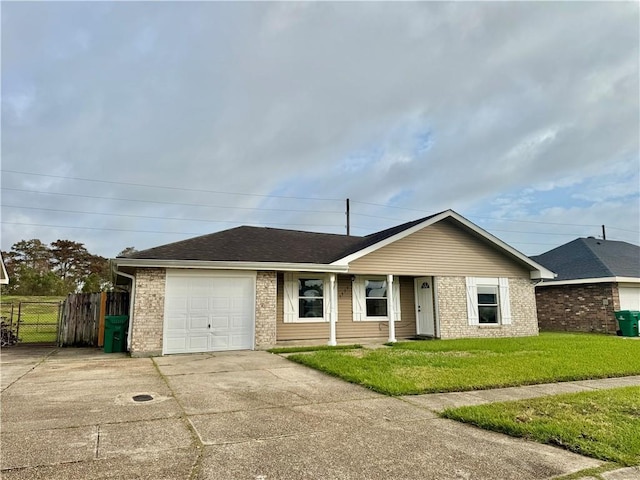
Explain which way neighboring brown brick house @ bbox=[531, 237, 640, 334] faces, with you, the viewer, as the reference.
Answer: facing the viewer and to the right of the viewer

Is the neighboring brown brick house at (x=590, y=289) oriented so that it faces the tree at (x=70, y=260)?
no

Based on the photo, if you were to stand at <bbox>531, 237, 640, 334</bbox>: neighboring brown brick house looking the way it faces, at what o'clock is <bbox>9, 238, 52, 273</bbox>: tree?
The tree is roughly at 4 o'clock from the neighboring brown brick house.

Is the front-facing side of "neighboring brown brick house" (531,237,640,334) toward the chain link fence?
no

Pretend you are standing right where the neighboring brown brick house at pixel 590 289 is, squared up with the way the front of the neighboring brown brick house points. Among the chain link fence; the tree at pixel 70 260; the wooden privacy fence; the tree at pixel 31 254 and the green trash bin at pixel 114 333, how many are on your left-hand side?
0

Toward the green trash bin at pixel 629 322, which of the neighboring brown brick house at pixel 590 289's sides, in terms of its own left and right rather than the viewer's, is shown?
front

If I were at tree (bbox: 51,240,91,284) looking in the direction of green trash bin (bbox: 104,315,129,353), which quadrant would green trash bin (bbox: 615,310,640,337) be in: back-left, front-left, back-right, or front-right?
front-left

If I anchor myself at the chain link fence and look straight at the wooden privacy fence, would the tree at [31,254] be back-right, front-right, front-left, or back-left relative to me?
back-left

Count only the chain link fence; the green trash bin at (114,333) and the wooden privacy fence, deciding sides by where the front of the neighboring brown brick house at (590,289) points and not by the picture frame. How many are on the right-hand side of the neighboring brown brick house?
3

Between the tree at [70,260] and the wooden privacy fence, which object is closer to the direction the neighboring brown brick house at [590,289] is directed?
the wooden privacy fence

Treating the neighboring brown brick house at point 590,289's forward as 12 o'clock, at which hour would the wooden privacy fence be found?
The wooden privacy fence is roughly at 3 o'clock from the neighboring brown brick house.

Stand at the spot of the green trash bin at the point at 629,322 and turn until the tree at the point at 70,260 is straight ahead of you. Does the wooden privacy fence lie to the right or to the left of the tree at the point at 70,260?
left

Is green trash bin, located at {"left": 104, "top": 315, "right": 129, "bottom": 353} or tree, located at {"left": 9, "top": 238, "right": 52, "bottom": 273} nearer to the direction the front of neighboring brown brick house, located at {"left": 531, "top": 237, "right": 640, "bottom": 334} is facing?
the green trash bin

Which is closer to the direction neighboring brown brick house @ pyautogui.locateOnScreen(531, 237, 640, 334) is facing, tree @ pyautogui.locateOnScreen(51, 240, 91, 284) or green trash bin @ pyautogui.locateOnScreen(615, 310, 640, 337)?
the green trash bin

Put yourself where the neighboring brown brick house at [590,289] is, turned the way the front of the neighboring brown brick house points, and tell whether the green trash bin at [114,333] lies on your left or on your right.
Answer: on your right

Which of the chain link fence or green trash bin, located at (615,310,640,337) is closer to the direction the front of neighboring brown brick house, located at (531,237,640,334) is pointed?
the green trash bin

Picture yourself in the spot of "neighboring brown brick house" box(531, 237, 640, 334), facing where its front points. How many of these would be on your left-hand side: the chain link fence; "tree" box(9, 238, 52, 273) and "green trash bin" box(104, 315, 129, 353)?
0
